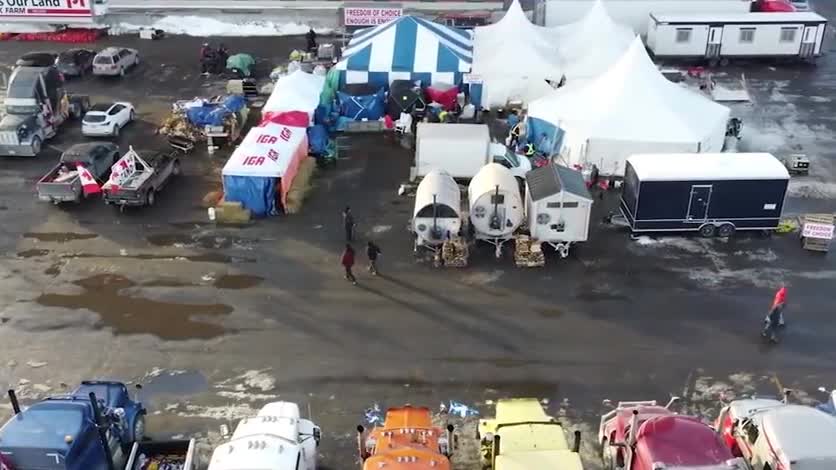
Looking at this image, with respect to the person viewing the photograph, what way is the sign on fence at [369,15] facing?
facing the viewer

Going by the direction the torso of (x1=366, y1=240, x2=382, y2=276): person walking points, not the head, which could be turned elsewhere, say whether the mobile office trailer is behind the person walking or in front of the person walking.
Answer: in front

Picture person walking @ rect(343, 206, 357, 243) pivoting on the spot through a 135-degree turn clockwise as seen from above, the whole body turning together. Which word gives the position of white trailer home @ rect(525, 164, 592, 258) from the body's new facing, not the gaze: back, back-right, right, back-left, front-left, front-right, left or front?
front-left

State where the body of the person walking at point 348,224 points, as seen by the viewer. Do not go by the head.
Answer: away from the camera

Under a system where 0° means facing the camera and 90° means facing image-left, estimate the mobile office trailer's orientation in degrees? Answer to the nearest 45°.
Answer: approximately 0°

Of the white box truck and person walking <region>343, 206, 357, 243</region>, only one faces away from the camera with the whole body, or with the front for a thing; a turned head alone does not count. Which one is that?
the person walking

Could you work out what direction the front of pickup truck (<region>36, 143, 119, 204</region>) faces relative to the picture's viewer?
facing away from the viewer and to the right of the viewer

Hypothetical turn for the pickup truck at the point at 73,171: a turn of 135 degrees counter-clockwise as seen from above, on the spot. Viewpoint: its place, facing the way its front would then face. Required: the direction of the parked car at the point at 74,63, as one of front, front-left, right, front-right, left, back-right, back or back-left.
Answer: right

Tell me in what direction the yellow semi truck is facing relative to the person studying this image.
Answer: facing away from the viewer

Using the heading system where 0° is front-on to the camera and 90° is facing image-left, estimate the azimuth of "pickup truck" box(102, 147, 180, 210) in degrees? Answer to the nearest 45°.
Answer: approximately 225°

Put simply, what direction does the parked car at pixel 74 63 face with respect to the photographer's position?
facing the viewer and to the left of the viewer

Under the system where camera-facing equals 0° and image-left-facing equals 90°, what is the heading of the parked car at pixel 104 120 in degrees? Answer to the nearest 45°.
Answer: approximately 225°
